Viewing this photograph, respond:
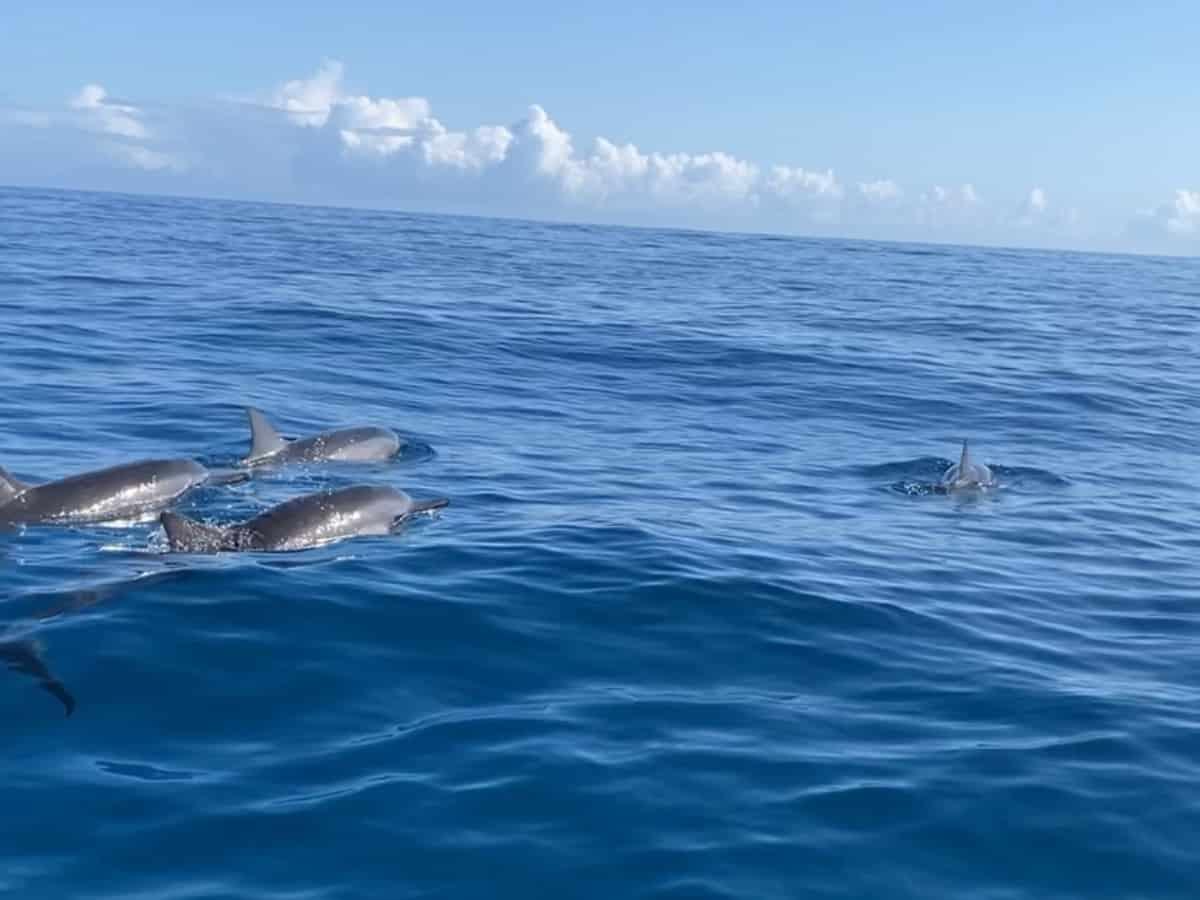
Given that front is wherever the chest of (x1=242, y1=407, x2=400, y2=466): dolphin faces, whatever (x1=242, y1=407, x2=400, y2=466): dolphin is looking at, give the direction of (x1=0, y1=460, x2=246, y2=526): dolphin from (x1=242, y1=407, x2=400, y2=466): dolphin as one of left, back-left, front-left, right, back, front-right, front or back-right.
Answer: back-right

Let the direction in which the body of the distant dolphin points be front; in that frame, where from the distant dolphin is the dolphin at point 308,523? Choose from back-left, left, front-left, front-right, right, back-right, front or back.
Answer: back-left

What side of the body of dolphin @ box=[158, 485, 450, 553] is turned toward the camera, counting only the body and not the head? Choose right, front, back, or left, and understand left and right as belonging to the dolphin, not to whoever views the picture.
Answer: right

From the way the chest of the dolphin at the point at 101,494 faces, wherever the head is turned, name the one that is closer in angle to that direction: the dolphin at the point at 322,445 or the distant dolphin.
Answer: the distant dolphin

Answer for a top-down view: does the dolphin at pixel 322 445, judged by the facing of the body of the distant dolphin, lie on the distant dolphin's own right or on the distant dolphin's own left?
on the distant dolphin's own left

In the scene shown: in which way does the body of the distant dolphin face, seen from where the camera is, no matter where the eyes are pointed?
away from the camera

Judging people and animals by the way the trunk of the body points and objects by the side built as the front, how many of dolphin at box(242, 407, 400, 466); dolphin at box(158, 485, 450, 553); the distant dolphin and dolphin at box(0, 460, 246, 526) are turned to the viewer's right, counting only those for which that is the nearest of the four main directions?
3

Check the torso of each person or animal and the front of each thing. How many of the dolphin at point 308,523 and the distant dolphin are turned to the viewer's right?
1

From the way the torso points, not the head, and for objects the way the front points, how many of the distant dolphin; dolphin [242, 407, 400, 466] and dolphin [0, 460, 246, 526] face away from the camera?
1

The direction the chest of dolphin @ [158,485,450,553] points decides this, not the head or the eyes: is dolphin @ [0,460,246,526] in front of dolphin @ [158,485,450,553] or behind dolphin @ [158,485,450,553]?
behind

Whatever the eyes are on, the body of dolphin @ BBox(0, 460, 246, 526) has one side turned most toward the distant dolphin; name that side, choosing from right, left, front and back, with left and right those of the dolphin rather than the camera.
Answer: front

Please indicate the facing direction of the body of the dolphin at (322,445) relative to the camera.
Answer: to the viewer's right

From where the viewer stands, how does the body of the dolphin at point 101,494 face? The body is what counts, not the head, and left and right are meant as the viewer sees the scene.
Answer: facing to the right of the viewer

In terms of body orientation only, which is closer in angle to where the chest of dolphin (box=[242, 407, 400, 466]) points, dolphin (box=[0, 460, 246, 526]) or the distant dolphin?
the distant dolphin
